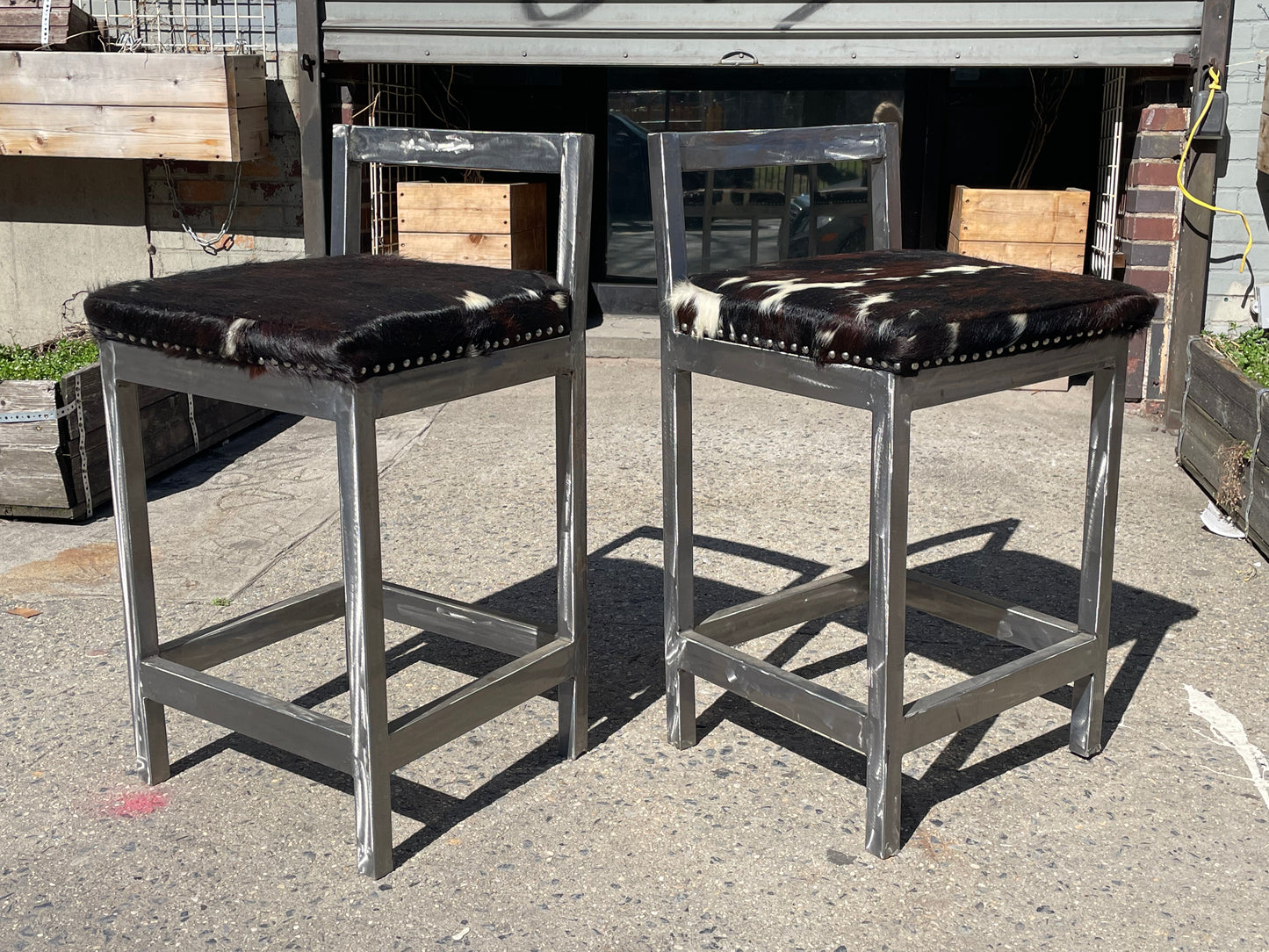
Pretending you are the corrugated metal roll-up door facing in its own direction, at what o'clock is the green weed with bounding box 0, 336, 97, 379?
The green weed is roughly at 2 o'clock from the corrugated metal roll-up door.

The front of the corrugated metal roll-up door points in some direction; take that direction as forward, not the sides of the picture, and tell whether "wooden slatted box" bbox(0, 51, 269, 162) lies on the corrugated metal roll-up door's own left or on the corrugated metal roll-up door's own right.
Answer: on the corrugated metal roll-up door's own right

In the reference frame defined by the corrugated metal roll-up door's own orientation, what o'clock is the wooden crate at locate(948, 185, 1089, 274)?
The wooden crate is roughly at 9 o'clock from the corrugated metal roll-up door.

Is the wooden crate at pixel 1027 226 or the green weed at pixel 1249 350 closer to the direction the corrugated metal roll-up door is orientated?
the green weed

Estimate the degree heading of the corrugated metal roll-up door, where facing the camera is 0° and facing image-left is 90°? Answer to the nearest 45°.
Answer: approximately 0°

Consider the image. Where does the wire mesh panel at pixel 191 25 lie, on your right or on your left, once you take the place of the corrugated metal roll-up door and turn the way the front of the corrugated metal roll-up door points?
on your right

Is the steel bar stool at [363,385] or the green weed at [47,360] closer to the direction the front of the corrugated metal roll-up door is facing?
the steel bar stool

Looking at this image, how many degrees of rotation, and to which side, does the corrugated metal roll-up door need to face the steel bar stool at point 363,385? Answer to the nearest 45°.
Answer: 0° — it already faces it

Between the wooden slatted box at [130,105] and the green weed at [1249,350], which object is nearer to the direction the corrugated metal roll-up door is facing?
the green weed

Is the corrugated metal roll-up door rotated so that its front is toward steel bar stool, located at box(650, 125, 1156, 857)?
yes
